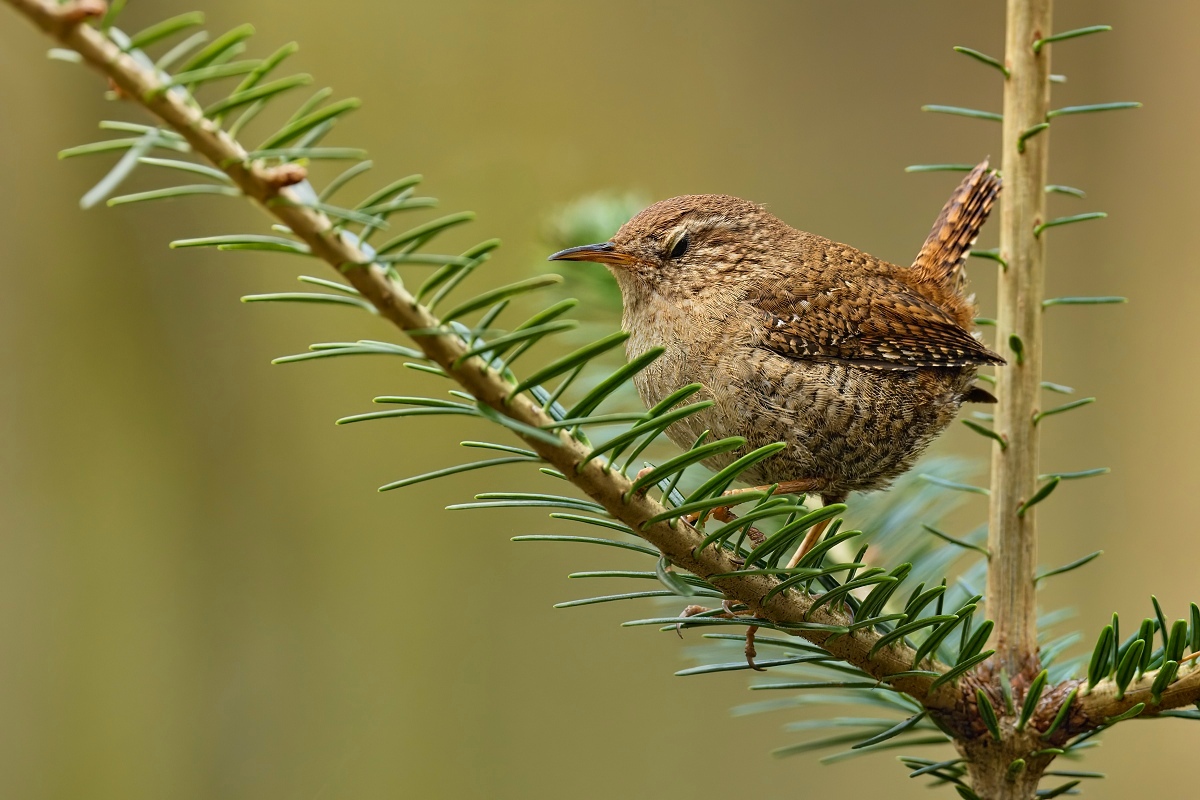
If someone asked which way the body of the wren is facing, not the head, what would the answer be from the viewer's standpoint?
to the viewer's left

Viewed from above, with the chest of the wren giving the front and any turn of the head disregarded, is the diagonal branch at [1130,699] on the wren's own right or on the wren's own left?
on the wren's own left
